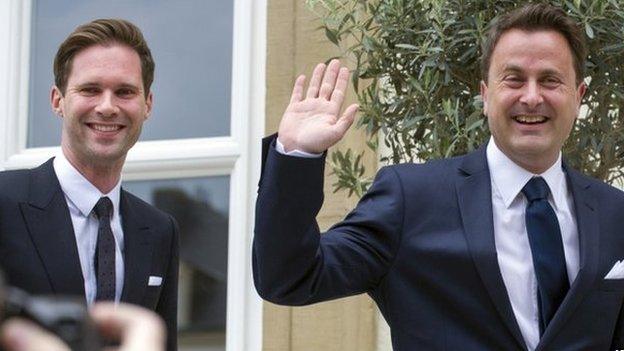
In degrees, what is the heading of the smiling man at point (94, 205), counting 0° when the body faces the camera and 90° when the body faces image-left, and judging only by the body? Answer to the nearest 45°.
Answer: approximately 315°

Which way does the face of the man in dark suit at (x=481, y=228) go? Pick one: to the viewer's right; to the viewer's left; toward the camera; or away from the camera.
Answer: toward the camera

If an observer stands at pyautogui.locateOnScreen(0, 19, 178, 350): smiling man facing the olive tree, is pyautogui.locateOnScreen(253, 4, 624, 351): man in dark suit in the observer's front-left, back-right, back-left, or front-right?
front-right

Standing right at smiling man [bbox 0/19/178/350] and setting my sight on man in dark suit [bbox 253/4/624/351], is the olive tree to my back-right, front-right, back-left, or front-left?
front-left

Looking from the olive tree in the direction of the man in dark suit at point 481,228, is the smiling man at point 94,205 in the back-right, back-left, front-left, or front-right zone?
front-right

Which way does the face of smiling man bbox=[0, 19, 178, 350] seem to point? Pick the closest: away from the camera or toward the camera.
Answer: toward the camera
